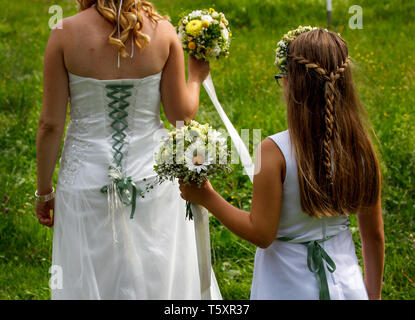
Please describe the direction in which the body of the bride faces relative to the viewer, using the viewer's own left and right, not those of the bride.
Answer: facing away from the viewer

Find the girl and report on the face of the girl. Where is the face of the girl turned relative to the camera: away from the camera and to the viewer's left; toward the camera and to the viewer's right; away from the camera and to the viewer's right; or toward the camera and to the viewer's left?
away from the camera and to the viewer's left

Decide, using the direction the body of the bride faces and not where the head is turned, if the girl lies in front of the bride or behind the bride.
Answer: behind

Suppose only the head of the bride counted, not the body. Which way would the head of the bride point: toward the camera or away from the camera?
away from the camera
